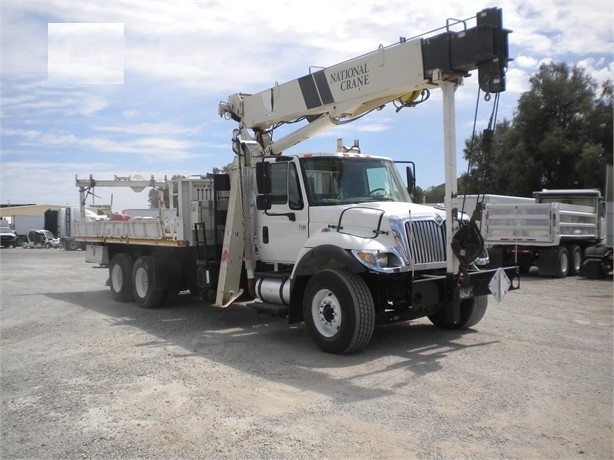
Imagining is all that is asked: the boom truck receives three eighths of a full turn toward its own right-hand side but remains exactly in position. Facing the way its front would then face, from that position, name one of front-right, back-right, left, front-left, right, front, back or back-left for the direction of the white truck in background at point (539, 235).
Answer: back-right

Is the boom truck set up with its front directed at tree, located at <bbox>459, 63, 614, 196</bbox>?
no

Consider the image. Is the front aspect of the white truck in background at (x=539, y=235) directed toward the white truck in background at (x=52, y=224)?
no

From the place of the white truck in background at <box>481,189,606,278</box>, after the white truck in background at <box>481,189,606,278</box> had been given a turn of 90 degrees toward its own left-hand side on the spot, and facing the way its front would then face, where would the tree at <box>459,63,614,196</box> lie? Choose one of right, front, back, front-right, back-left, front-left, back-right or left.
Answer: front-right

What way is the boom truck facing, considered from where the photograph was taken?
facing the viewer and to the right of the viewer

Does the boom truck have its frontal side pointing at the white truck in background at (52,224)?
no

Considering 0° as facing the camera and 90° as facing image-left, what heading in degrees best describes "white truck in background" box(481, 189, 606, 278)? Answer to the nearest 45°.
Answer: approximately 225°
